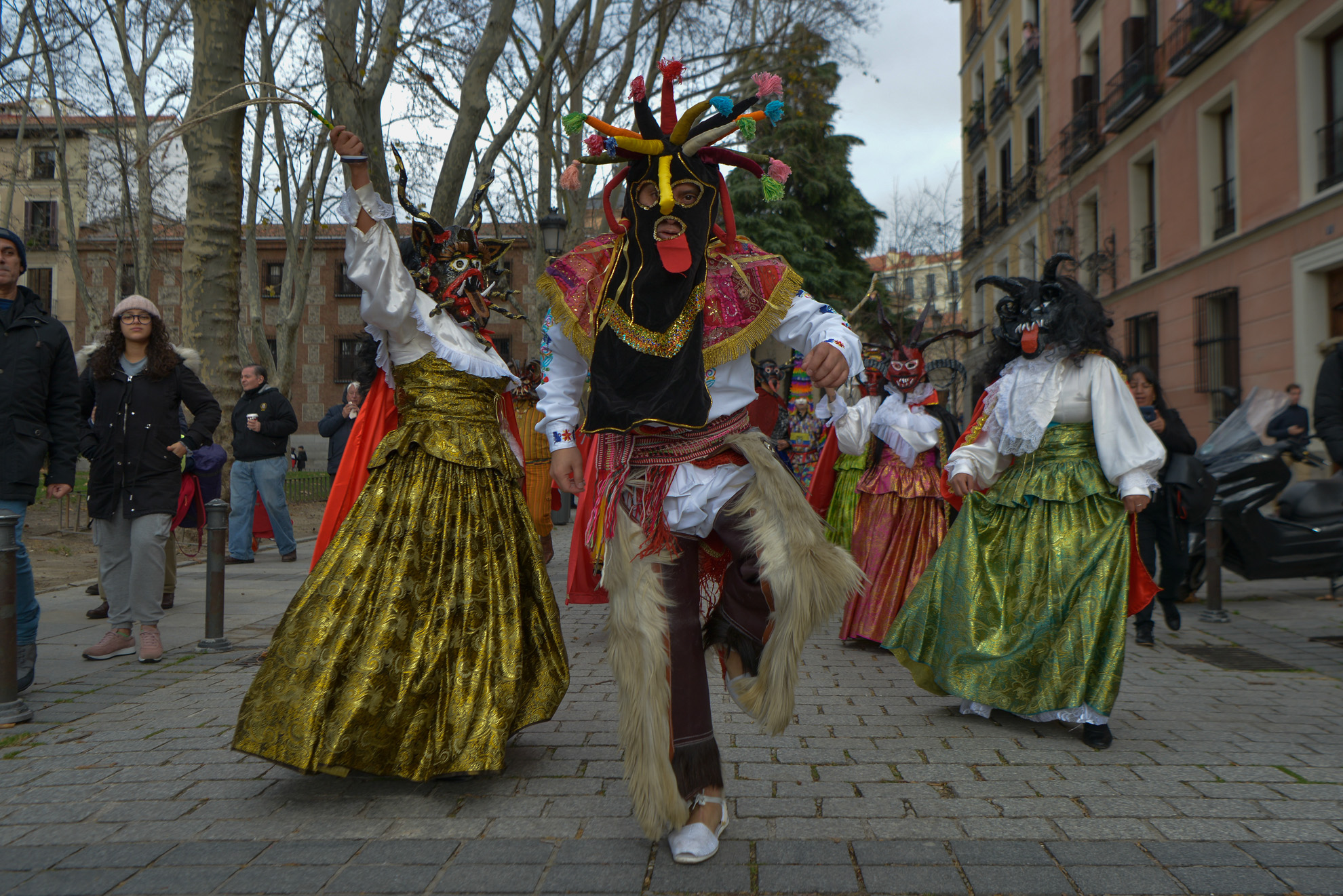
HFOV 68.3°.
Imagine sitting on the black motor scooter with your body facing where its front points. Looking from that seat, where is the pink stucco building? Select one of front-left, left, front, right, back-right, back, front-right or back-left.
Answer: right

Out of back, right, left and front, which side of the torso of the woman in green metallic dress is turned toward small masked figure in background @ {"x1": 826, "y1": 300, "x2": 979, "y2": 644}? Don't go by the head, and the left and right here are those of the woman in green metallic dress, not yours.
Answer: right

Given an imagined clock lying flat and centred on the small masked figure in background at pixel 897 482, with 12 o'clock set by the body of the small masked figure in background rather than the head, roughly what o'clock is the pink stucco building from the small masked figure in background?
The pink stucco building is roughly at 7 o'clock from the small masked figure in background.

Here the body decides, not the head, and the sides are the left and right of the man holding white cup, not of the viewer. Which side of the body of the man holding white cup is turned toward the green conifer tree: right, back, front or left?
back

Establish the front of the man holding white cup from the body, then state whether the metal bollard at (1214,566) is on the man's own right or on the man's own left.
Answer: on the man's own left

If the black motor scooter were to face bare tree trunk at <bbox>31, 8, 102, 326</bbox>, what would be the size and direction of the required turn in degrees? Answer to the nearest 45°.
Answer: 0° — it already faces it

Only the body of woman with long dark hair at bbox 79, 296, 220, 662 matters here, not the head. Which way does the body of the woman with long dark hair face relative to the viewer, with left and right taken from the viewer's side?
facing the viewer

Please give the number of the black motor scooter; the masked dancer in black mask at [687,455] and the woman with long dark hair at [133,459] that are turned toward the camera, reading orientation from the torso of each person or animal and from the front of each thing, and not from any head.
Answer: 2

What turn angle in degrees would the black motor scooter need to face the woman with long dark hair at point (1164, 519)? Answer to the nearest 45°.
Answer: approximately 45° to its left

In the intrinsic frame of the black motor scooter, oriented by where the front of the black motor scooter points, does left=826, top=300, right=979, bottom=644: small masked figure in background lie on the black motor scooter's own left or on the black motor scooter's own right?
on the black motor scooter's own left

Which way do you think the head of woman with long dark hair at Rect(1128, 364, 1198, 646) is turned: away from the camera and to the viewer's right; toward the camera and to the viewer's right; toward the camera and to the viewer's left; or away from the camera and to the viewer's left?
toward the camera and to the viewer's left

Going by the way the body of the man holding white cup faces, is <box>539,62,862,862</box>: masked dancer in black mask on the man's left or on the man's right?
on the man's left

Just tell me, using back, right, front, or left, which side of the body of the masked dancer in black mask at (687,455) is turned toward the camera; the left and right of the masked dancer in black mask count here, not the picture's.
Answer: front
